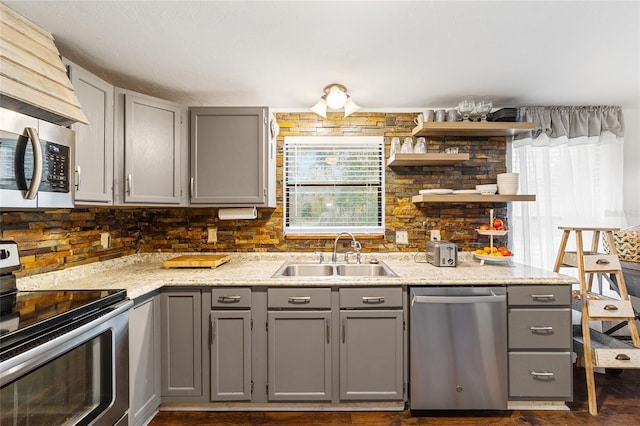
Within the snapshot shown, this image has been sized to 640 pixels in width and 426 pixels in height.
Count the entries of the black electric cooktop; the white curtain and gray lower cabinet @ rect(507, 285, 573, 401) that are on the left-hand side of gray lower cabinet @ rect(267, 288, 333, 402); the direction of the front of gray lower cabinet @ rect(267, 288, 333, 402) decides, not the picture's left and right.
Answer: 2

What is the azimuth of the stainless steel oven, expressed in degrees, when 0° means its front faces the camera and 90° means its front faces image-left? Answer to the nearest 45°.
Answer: approximately 315°

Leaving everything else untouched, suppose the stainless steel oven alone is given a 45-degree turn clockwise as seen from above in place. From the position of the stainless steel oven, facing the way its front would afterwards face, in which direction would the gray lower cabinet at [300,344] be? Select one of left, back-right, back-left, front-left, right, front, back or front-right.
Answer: left

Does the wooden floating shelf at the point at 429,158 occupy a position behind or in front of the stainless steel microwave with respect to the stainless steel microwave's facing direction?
in front

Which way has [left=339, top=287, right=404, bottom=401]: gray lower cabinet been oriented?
toward the camera

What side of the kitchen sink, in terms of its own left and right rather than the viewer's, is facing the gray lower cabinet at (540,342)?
left

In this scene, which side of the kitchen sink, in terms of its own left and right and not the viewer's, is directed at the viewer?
front

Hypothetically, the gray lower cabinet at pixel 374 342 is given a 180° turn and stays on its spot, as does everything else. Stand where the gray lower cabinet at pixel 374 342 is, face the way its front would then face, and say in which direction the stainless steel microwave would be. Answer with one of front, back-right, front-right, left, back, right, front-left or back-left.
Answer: back-left

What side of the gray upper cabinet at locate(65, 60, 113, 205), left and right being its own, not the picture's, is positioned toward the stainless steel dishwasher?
front

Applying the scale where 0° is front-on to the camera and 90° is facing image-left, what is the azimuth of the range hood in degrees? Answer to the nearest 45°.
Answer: approximately 315°

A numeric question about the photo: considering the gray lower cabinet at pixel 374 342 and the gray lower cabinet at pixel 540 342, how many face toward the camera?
2

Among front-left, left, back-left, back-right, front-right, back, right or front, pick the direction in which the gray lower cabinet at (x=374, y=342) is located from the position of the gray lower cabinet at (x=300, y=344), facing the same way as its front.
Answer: left

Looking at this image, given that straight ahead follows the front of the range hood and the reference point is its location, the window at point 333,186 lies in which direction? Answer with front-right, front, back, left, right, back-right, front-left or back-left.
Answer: front-left

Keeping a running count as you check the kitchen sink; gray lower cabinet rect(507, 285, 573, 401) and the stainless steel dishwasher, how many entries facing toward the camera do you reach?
3

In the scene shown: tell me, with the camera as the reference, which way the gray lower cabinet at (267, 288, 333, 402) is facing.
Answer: facing the viewer
